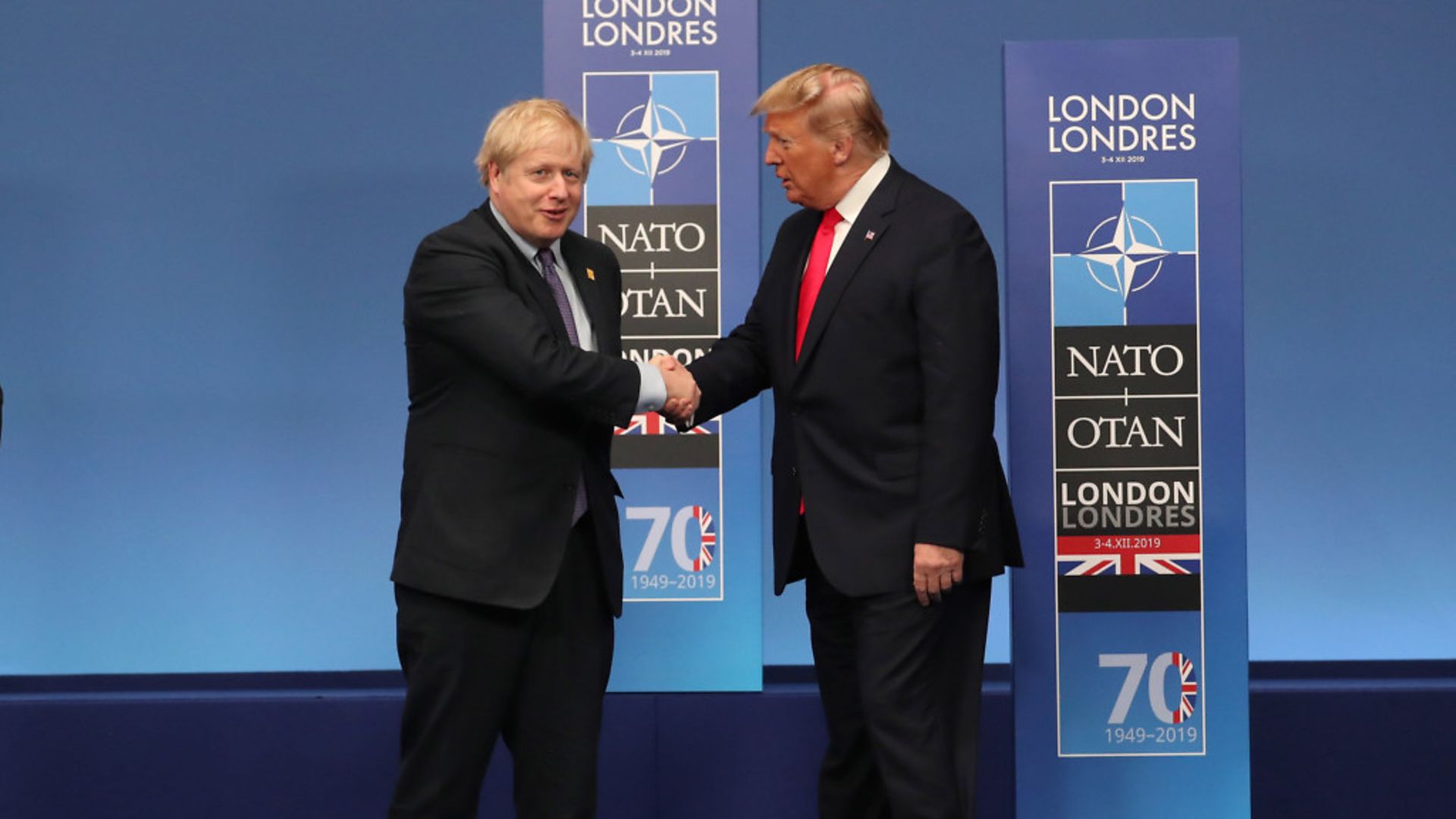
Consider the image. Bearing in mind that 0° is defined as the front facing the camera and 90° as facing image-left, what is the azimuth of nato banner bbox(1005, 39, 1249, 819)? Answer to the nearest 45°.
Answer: approximately 0°

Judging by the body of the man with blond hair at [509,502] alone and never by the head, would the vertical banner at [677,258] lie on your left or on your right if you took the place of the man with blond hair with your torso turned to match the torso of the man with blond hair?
on your left

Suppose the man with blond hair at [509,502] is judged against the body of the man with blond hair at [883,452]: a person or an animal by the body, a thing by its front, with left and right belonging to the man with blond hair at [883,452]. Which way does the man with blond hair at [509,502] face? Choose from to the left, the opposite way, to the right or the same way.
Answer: to the left

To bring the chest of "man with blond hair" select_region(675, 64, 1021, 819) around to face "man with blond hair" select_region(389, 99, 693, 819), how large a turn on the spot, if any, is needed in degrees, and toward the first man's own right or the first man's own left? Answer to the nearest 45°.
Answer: approximately 45° to the first man's own right

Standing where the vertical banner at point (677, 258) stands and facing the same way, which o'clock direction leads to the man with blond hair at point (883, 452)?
The man with blond hair is roughly at 11 o'clock from the vertical banner.

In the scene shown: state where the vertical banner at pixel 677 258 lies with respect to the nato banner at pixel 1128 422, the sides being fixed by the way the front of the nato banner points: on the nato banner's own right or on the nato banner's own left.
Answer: on the nato banner's own right

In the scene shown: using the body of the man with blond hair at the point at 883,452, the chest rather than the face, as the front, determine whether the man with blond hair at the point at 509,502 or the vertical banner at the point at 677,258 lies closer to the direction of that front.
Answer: the man with blond hair

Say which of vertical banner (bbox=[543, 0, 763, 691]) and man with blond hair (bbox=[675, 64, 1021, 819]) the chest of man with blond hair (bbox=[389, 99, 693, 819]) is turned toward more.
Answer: the man with blond hair

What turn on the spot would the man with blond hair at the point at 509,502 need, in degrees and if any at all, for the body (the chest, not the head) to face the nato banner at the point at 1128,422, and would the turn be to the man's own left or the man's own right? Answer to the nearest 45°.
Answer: approximately 45° to the man's own left

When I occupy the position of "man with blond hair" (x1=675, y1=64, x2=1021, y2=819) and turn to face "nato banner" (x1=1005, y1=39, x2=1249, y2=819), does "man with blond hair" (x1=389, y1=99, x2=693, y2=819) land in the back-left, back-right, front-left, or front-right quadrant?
back-left

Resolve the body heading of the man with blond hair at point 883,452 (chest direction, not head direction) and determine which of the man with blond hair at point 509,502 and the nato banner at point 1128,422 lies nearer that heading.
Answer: the man with blond hair

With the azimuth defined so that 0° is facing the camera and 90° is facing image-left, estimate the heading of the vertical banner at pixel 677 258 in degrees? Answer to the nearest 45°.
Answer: approximately 0°

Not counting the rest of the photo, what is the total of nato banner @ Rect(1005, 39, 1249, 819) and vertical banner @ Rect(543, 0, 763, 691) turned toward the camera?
2

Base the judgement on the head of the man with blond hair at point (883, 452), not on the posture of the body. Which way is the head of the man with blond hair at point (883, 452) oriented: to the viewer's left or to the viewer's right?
to the viewer's left
